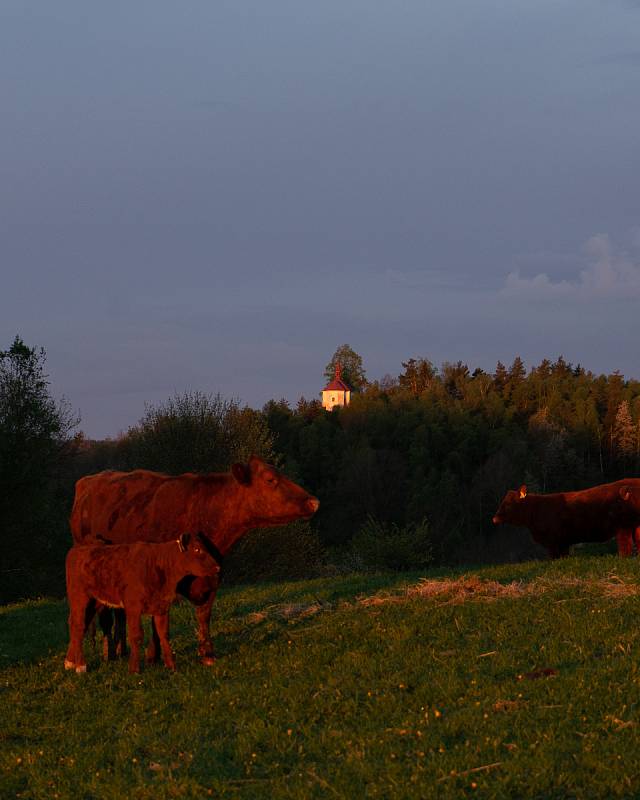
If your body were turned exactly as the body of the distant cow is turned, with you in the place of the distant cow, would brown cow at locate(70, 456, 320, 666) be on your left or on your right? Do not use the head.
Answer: on your left

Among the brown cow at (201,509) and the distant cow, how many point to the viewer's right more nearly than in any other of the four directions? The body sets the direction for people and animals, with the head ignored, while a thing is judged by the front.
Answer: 1

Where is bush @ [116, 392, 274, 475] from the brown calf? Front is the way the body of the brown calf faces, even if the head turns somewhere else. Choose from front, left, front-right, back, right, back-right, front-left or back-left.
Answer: left

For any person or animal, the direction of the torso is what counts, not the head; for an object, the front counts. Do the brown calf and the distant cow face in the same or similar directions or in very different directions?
very different directions

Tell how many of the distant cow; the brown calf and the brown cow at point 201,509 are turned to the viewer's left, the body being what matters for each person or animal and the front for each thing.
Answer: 1

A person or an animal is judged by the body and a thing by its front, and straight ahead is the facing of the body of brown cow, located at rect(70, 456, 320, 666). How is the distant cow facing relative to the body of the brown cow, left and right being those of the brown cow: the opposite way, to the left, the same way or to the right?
the opposite way

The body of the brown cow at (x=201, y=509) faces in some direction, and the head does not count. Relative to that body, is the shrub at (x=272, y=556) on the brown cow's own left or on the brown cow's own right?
on the brown cow's own left

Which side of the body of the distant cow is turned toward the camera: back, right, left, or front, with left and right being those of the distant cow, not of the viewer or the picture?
left

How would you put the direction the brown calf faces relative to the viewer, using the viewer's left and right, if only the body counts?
facing to the right of the viewer

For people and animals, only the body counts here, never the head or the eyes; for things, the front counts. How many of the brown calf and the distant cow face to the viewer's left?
1

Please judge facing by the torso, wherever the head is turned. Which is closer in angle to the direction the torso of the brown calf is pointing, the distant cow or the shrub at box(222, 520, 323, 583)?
the distant cow

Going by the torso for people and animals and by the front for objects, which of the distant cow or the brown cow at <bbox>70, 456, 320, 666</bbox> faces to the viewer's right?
the brown cow

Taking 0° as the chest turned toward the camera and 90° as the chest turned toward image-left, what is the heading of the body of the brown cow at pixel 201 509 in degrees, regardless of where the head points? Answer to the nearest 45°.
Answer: approximately 270°
